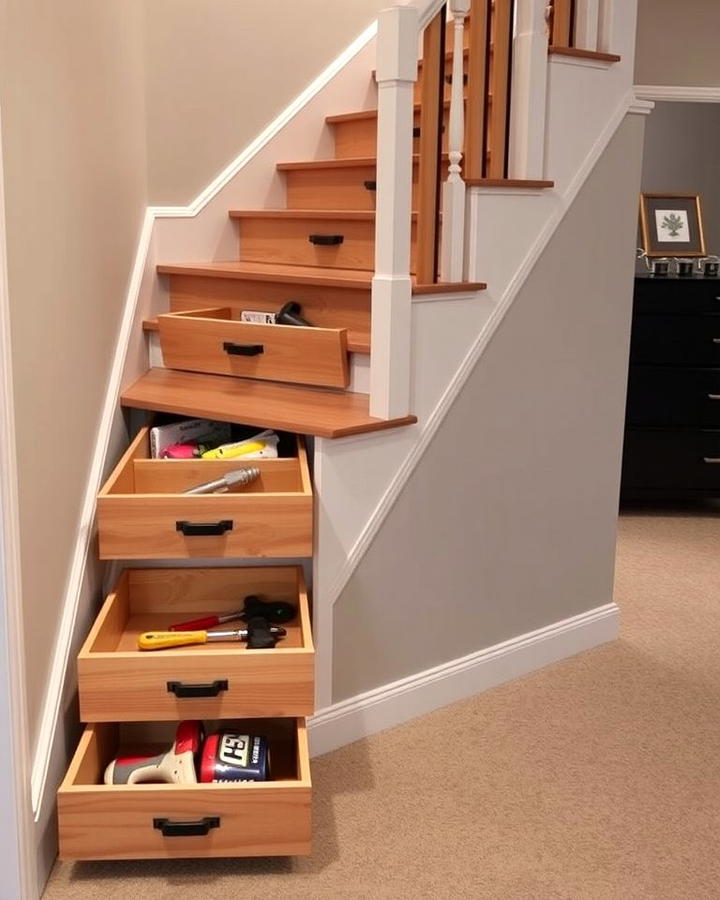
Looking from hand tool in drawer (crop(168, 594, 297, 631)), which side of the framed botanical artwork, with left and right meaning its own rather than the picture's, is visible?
front

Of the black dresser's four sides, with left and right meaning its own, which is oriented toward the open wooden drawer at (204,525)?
front

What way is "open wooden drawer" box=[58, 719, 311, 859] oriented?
toward the camera

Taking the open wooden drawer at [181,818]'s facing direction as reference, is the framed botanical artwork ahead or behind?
behind

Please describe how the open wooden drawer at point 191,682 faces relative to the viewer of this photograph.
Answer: facing the viewer

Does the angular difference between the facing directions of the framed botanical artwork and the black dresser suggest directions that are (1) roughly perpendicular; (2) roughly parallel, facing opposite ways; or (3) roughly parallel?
roughly parallel

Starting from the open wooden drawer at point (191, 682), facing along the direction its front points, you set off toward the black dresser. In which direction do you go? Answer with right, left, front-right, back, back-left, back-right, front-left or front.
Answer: back-left

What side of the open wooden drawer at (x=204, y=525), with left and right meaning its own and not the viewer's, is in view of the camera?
front

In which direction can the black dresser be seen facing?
toward the camera
